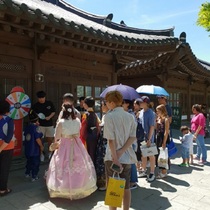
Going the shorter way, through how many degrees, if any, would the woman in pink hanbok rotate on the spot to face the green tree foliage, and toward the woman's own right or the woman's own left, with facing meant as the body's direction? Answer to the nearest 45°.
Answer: approximately 45° to the woman's own right

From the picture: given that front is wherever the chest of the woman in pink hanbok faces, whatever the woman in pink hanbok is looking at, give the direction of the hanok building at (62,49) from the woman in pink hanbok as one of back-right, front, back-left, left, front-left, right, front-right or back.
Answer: front

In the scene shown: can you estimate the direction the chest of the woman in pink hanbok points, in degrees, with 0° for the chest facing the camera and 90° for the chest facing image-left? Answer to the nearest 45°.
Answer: approximately 180°

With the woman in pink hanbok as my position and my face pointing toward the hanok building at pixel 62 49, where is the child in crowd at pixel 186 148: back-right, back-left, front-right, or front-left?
front-right

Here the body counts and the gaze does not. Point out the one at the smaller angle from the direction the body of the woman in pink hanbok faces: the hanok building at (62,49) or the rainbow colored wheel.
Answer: the hanok building
